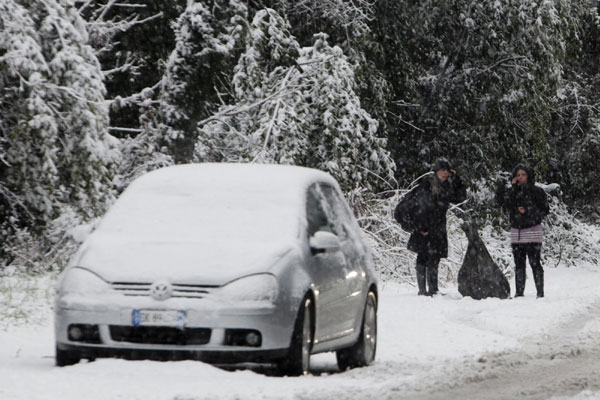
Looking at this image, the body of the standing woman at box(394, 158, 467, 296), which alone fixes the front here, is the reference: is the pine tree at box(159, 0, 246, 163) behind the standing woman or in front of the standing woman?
behind

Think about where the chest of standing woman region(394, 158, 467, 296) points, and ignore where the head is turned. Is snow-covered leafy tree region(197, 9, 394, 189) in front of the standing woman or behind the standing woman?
behind

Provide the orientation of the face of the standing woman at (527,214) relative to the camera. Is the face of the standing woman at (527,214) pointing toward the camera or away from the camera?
toward the camera

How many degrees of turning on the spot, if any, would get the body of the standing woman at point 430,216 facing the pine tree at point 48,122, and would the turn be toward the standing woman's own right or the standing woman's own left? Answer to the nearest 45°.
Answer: approximately 90° to the standing woman's own right

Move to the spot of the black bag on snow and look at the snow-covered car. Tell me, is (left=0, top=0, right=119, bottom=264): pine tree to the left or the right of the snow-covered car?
right

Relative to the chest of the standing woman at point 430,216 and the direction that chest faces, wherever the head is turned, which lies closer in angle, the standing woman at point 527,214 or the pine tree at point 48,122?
the standing woman

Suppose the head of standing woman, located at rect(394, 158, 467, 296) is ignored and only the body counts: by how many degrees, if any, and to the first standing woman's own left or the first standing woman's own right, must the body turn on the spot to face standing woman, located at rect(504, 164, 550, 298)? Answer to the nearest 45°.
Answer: approximately 45° to the first standing woman's own left

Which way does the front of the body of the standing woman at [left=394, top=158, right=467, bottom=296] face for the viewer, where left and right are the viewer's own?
facing the viewer and to the right of the viewer

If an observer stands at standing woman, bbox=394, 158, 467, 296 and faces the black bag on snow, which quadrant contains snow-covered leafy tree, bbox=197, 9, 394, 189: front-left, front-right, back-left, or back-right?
back-left

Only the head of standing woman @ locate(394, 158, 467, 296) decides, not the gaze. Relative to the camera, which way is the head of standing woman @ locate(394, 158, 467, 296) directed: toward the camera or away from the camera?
toward the camera
